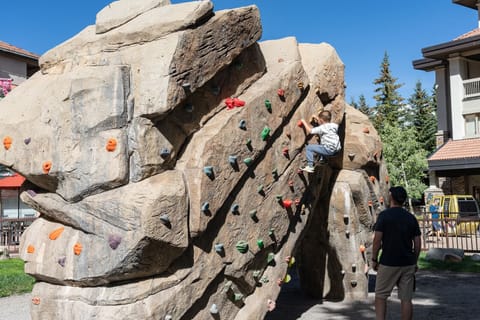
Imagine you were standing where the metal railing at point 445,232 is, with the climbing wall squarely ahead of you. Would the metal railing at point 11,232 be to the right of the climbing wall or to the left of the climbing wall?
right

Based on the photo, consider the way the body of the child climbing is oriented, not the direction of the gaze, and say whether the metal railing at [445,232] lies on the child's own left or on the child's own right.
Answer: on the child's own right

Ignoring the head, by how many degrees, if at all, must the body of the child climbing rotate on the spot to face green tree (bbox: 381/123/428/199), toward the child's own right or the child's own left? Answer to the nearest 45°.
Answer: approximately 90° to the child's own right

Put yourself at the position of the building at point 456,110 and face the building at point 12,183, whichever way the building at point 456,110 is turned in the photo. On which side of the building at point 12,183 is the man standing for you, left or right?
left

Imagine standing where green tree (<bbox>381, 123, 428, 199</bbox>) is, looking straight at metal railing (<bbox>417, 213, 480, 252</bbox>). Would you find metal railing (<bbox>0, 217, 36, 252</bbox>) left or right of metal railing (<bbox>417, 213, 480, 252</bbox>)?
right

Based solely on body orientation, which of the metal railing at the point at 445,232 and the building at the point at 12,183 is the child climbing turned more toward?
the building

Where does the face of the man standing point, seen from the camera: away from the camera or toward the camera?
away from the camera

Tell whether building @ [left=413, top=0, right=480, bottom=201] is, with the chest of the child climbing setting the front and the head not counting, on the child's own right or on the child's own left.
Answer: on the child's own right
